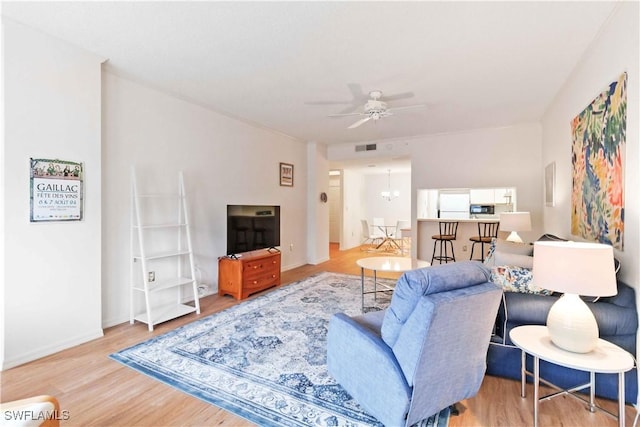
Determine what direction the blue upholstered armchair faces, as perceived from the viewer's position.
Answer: facing away from the viewer and to the left of the viewer

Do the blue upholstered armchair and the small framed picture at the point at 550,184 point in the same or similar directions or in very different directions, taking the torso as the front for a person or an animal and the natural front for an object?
same or similar directions

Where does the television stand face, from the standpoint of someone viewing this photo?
facing the viewer and to the right of the viewer

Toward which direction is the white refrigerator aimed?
toward the camera

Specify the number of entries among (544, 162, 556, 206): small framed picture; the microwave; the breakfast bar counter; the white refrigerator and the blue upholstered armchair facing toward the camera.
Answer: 3

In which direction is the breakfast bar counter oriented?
toward the camera

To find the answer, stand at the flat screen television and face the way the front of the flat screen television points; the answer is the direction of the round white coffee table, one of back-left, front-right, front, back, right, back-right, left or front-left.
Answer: front

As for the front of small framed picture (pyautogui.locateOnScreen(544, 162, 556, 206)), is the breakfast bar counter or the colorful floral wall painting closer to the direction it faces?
the breakfast bar counter

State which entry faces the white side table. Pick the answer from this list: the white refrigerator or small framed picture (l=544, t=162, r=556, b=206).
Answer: the white refrigerator

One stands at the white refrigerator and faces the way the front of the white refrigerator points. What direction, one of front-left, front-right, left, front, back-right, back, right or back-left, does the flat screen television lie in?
front-right

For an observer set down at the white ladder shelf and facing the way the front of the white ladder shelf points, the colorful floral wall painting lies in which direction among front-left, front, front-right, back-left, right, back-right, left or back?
front

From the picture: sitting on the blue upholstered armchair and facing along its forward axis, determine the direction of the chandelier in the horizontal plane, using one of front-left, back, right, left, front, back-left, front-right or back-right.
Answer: front-right

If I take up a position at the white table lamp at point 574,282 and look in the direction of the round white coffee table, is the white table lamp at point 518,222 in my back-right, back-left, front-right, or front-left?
front-right

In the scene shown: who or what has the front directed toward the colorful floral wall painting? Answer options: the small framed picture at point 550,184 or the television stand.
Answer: the television stand

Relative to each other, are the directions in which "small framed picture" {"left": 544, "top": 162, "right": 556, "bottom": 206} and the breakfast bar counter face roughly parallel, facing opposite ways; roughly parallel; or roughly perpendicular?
roughly perpendicular

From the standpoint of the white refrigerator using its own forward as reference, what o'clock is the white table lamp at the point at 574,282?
The white table lamp is roughly at 12 o'clock from the white refrigerator.

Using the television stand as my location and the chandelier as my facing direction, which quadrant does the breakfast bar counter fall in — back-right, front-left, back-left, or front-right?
front-right

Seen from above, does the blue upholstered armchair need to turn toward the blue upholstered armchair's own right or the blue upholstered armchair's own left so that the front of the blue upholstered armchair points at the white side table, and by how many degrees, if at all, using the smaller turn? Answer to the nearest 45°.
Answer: approximately 135° to the blue upholstered armchair's own right

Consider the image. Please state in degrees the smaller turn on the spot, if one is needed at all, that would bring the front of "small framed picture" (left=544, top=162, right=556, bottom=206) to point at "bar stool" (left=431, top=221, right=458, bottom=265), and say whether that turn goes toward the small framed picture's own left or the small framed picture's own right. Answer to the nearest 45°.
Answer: approximately 45° to the small framed picture's own right

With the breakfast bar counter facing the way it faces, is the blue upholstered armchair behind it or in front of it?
in front
